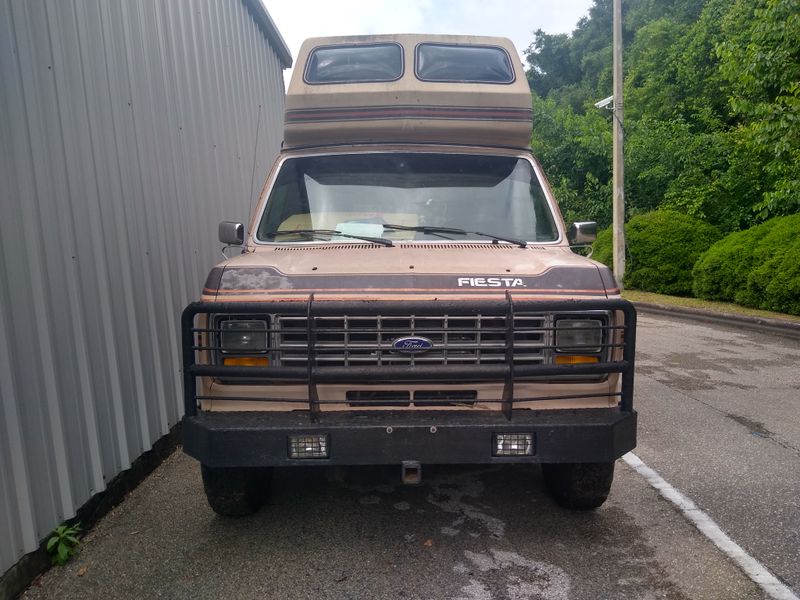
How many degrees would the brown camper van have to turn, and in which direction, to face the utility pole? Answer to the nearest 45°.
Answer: approximately 180°

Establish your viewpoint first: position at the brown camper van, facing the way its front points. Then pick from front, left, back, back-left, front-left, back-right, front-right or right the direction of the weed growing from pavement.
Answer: right

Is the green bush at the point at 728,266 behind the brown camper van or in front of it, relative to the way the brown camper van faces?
behind

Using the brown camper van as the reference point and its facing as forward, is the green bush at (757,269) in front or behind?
behind

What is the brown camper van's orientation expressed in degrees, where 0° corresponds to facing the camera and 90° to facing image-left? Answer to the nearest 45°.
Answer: approximately 0°
